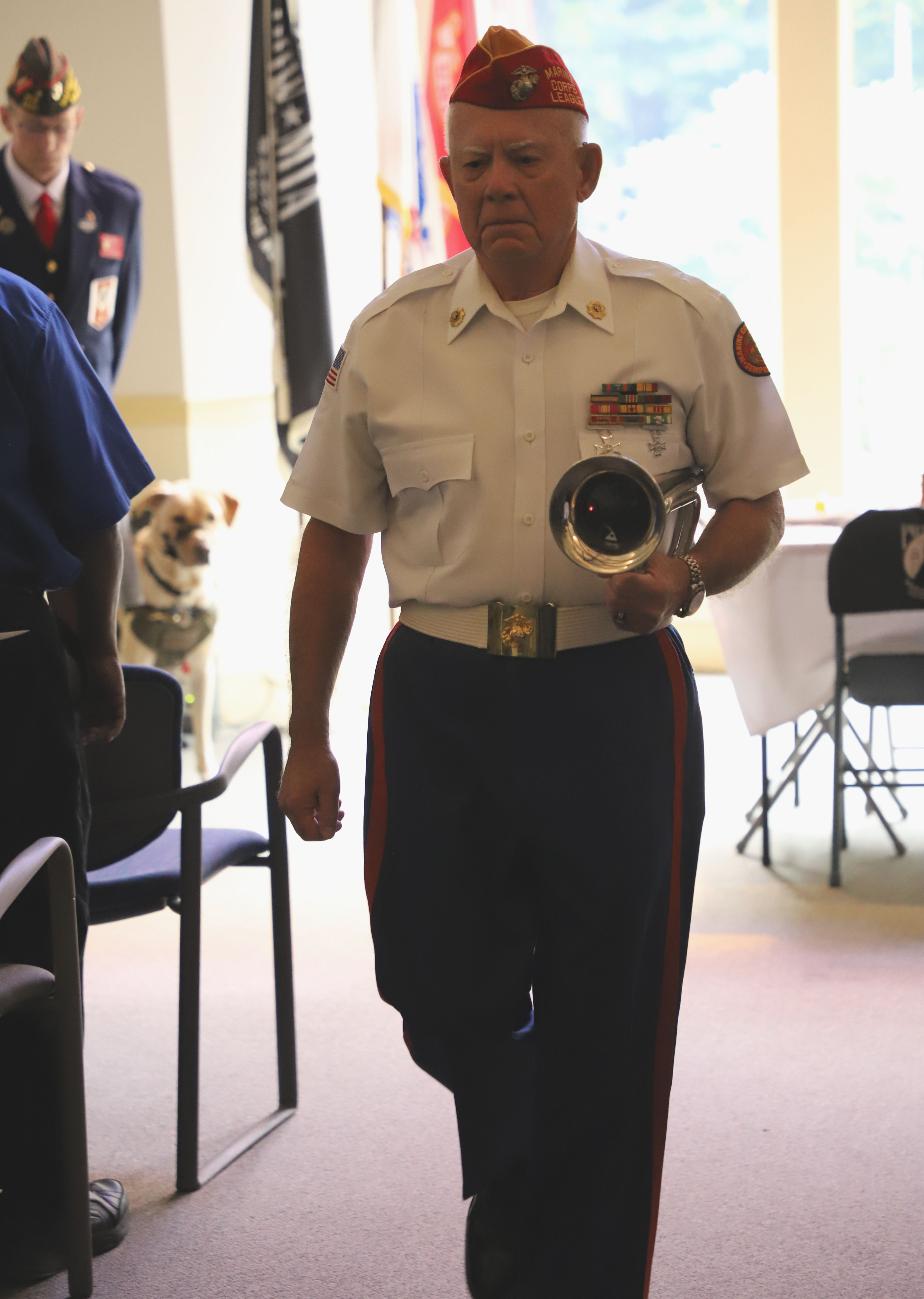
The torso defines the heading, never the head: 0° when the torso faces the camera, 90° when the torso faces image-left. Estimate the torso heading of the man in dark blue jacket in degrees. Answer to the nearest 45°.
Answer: approximately 0°

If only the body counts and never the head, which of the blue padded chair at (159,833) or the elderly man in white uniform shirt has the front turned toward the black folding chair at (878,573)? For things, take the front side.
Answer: the blue padded chair

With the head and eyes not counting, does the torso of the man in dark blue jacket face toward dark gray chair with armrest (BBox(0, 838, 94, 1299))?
yes

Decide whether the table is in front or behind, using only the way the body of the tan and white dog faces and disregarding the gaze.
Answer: in front

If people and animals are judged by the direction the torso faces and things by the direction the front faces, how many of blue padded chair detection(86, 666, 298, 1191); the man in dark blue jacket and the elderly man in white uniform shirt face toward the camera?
2

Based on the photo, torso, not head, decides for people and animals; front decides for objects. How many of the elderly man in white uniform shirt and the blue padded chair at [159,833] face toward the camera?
1

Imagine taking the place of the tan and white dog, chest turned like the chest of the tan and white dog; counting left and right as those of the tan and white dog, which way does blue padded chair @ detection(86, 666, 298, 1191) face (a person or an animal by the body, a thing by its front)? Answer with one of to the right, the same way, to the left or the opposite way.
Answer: to the left

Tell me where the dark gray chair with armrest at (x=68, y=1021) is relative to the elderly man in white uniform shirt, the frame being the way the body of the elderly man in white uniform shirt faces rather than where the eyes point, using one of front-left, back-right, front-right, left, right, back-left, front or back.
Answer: right
